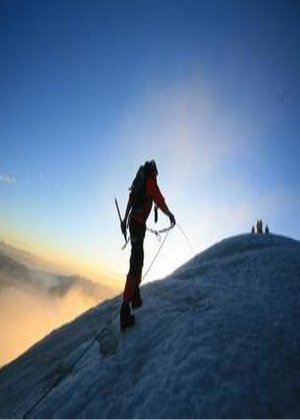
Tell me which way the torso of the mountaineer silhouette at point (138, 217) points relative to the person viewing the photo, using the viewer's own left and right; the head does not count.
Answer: facing away from the viewer and to the right of the viewer
